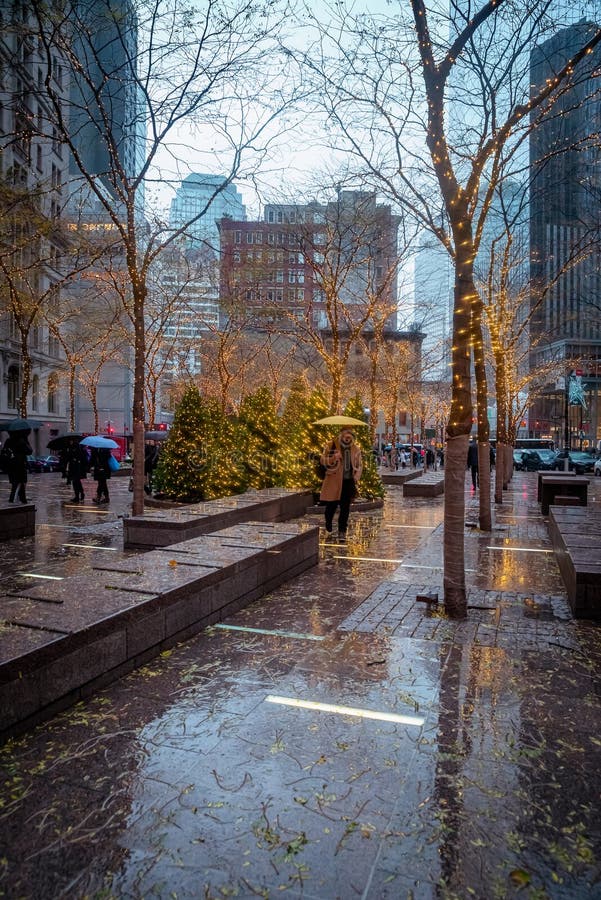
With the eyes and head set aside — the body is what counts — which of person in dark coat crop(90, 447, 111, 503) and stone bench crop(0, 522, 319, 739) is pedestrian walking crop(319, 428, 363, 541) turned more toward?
the stone bench

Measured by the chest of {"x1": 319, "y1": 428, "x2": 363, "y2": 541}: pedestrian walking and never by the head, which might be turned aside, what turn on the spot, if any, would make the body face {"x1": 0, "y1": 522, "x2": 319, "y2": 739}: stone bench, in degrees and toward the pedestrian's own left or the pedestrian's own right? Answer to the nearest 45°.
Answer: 0° — they already face it

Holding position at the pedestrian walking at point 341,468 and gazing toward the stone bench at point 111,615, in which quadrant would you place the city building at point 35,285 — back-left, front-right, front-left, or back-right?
back-right

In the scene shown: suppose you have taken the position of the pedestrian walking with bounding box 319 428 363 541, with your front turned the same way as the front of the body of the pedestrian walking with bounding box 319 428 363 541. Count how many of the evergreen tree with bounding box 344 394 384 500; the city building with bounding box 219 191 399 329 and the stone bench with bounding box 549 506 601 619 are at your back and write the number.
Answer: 2

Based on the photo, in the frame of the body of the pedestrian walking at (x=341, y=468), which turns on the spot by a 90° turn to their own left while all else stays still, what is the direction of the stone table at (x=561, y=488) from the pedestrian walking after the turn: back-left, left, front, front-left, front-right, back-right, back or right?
front-left

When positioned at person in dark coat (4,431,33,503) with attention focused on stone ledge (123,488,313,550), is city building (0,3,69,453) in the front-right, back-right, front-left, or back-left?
back-left

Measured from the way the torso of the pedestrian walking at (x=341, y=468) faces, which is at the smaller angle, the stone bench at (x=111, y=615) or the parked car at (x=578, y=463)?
the stone bench

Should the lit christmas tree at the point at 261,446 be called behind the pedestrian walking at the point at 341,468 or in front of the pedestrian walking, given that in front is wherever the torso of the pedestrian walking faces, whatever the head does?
behind

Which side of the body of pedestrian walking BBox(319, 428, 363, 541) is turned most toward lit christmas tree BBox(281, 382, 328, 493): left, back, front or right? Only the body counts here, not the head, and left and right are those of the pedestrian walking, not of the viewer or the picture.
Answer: back

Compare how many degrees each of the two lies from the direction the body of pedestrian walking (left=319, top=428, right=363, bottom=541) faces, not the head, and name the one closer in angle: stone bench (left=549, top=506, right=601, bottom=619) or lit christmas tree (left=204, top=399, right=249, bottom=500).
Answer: the stone bench

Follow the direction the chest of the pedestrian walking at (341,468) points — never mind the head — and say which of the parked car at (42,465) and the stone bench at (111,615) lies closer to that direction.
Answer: the stone bench

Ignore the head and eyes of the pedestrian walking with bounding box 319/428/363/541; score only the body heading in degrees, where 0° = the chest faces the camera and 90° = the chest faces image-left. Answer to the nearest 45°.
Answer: approximately 0°
